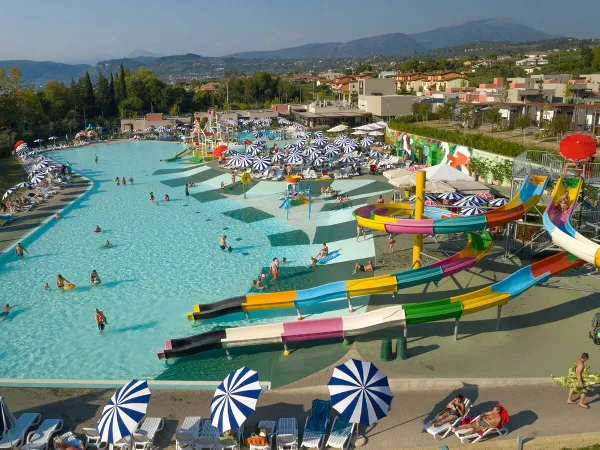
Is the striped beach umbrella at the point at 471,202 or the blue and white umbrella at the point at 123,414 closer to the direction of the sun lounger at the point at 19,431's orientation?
the blue and white umbrella

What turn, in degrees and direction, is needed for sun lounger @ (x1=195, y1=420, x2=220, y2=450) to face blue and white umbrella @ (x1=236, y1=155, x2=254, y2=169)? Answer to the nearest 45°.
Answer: approximately 180°

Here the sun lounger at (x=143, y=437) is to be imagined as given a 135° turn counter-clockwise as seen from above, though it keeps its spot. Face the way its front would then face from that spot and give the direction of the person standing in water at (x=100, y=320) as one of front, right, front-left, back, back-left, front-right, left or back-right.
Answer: left

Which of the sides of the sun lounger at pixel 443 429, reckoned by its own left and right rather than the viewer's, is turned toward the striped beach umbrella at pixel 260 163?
right

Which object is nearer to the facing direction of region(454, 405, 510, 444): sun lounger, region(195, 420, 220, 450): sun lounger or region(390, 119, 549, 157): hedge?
the sun lounger

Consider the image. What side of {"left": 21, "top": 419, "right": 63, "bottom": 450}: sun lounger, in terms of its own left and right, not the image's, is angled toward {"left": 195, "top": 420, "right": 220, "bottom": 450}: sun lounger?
left

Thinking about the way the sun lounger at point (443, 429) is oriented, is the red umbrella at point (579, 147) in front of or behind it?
behind

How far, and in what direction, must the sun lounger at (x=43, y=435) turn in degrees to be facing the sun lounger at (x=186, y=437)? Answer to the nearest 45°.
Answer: approximately 90° to its left

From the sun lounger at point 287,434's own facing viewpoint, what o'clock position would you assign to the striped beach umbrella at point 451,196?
The striped beach umbrella is roughly at 7 o'clock from the sun lounger.

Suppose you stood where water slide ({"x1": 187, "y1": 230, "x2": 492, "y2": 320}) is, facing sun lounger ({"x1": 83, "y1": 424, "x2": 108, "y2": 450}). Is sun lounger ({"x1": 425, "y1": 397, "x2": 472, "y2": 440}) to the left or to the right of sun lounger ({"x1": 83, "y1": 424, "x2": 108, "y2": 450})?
left

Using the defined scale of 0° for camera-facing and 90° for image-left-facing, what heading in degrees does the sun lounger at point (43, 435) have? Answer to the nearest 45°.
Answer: approximately 45°

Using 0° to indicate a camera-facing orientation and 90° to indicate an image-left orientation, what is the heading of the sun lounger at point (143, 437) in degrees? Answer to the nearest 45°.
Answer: approximately 45°

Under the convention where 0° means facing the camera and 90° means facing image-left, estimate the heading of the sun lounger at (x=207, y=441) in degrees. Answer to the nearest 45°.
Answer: approximately 0°

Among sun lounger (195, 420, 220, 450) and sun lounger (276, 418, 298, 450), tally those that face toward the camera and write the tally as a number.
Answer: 2
